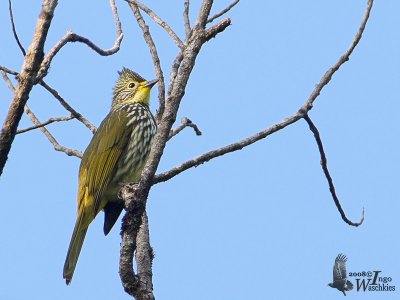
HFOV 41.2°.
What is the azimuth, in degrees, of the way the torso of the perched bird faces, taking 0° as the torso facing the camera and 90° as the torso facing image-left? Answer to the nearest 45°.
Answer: approximately 270°

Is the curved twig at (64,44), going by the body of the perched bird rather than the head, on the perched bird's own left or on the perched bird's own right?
on the perched bird's own right

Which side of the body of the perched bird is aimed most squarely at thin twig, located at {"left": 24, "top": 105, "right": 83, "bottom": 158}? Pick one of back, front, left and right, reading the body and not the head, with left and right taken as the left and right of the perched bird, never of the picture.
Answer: back

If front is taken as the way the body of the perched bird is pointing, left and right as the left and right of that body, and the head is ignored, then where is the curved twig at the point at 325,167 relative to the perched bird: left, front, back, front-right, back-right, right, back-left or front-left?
front-right
